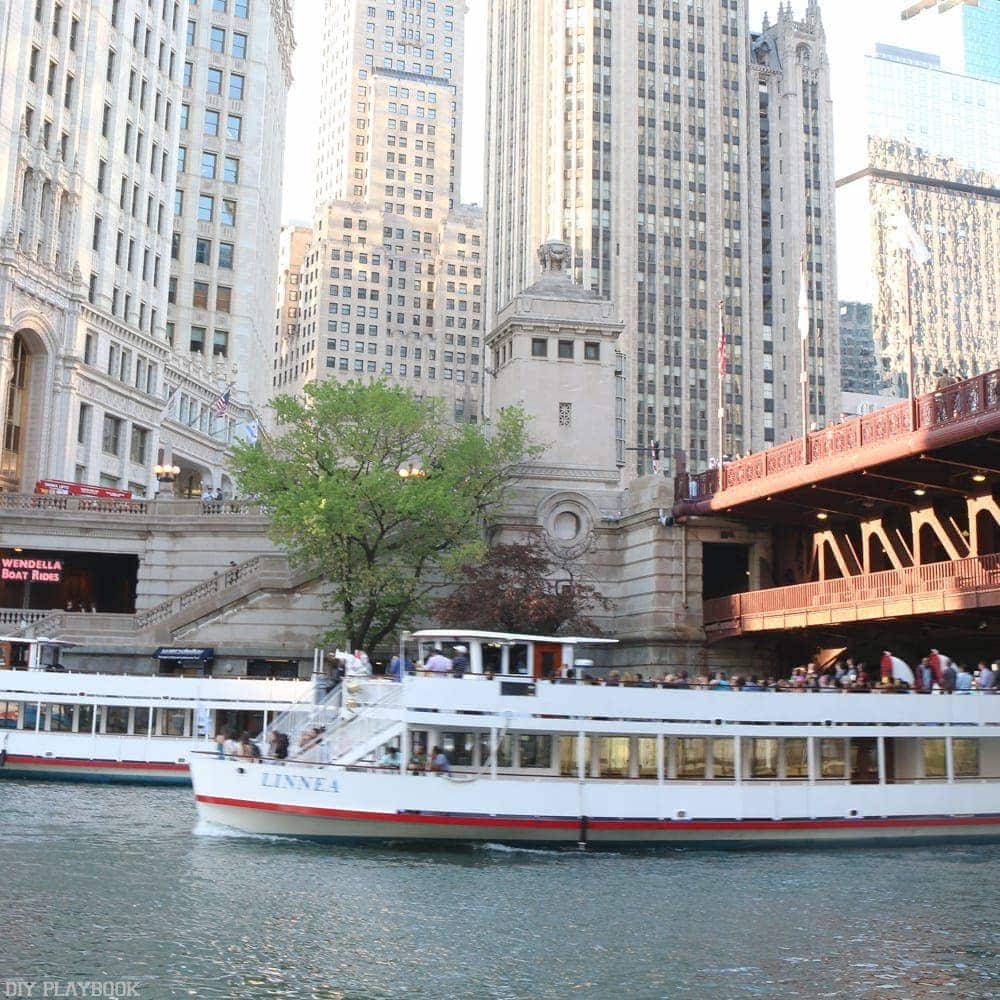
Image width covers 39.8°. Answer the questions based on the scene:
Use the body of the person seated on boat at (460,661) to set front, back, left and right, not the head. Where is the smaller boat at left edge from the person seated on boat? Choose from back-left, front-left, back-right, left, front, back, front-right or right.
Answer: front-right

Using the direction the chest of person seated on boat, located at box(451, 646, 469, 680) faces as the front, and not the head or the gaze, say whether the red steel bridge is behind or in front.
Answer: behind

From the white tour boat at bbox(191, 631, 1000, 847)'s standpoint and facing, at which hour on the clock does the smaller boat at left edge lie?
The smaller boat at left edge is roughly at 1 o'clock from the white tour boat.

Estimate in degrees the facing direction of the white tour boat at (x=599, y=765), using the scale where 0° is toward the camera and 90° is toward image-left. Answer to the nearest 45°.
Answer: approximately 90°
